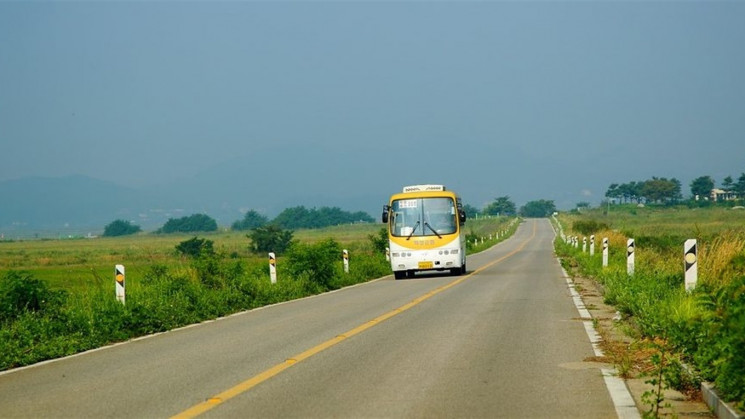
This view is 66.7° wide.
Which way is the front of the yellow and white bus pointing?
toward the camera

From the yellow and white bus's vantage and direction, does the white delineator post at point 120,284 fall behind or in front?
in front

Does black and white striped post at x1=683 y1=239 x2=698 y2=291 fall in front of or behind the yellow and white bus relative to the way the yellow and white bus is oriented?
in front

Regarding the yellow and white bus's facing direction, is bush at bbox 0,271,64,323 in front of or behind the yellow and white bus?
in front
